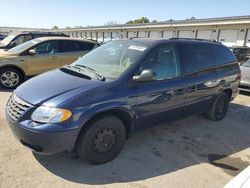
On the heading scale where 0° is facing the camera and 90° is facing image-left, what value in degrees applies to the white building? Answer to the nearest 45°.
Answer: approximately 45°

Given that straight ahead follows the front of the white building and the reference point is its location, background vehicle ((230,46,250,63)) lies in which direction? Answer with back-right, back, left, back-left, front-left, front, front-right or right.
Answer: front-left

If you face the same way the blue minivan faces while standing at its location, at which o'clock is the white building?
The white building is roughly at 5 o'clock from the blue minivan.

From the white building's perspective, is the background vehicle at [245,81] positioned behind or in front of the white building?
in front

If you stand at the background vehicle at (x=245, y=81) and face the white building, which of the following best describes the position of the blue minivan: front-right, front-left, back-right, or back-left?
back-left

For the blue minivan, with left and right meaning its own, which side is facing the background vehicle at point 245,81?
back

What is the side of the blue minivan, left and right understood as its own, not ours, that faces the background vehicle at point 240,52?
back

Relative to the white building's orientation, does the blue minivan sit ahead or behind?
ahead

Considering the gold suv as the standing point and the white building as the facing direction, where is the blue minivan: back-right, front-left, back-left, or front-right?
back-right

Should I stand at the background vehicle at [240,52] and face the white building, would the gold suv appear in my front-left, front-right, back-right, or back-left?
back-left
